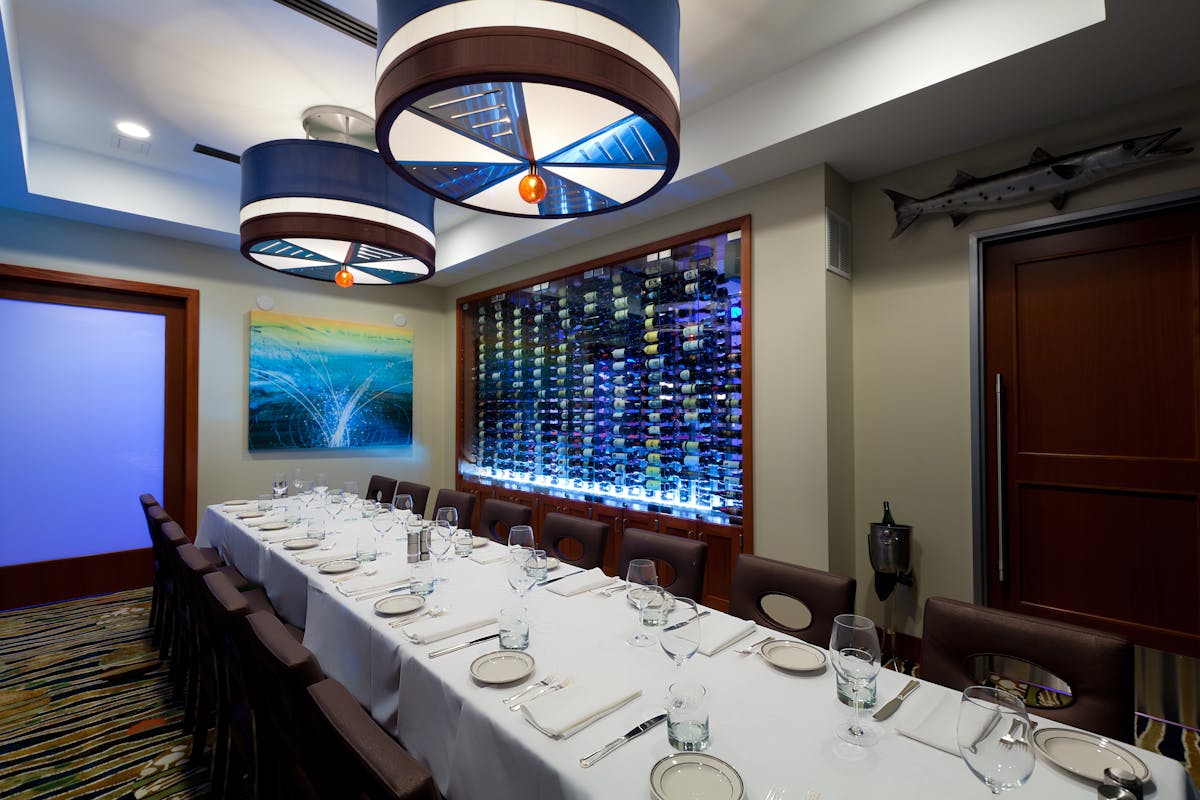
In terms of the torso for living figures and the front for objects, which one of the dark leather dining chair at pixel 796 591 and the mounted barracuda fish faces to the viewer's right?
the mounted barracuda fish

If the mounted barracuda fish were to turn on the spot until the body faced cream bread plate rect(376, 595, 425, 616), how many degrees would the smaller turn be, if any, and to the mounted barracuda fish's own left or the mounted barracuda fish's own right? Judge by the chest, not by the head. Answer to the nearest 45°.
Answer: approximately 135° to the mounted barracuda fish's own right

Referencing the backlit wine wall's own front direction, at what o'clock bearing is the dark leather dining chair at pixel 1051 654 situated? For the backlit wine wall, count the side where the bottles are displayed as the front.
The dark leather dining chair is roughly at 10 o'clock from the backlit wine wall.

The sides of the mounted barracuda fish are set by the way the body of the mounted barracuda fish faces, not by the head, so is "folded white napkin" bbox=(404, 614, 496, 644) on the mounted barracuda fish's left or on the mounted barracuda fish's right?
on the mounted barracuda fish's right

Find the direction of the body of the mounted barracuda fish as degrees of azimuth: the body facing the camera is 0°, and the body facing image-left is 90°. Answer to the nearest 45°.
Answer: approximately 270°

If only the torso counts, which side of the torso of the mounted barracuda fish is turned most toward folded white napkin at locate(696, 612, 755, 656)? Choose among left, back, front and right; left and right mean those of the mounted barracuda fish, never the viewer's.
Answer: right

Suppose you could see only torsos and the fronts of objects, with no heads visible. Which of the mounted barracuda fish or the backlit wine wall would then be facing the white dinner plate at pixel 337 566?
the backlit wine wall

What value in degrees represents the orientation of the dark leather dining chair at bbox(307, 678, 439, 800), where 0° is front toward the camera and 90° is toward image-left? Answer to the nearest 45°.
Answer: approximately 225°

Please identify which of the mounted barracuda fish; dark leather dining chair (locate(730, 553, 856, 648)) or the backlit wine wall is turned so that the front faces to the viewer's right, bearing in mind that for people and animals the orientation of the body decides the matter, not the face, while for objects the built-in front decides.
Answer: the mounted barracuda fish

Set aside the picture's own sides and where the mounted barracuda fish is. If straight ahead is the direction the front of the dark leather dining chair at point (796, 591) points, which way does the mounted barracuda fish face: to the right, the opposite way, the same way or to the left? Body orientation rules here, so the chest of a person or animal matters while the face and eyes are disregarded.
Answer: to the left

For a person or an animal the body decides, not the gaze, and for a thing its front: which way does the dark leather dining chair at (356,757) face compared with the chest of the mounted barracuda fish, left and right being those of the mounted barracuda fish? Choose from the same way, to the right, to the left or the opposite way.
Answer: to the left

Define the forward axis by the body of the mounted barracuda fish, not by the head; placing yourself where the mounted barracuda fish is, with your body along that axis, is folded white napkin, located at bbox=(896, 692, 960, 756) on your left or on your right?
on your right
